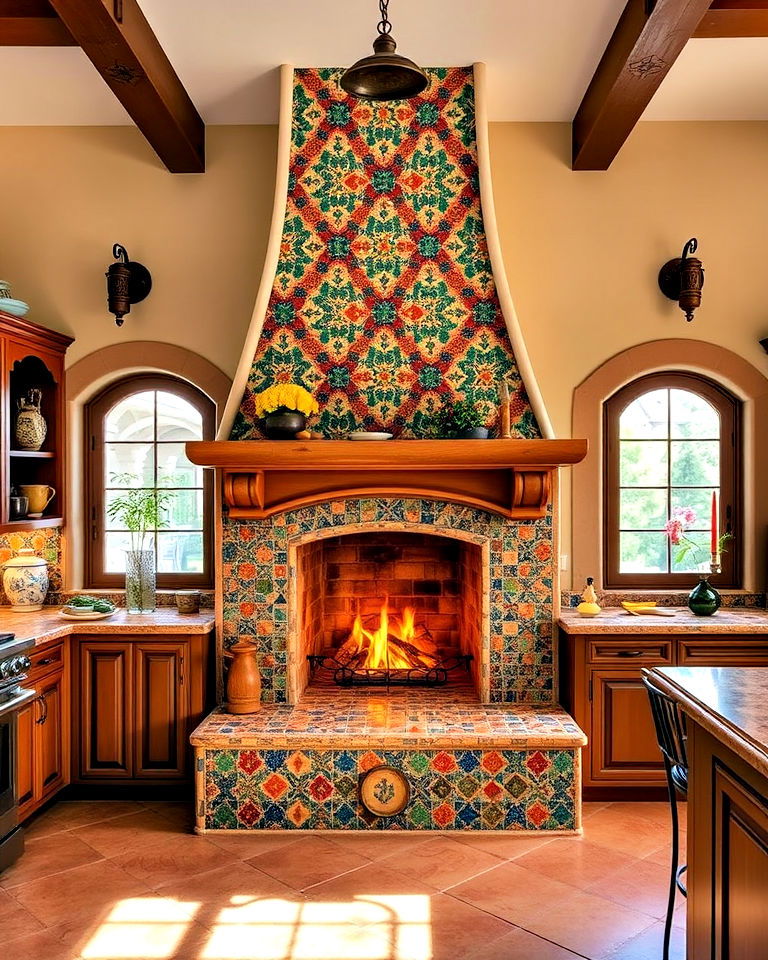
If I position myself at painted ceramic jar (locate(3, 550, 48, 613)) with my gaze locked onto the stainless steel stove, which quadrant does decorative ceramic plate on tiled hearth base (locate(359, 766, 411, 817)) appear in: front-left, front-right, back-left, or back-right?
front-left

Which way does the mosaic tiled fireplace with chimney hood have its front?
toward the camera

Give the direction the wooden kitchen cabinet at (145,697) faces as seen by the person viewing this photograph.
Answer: facing the viewer

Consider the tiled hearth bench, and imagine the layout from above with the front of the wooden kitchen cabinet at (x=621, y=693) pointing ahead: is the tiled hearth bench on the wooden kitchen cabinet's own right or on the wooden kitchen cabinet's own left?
on the wooden kitchen cabinet's own right

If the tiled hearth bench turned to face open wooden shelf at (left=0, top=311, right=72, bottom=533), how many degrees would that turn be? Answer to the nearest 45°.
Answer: approximately 135° to its right

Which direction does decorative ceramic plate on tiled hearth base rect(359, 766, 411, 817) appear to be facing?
toward the camera

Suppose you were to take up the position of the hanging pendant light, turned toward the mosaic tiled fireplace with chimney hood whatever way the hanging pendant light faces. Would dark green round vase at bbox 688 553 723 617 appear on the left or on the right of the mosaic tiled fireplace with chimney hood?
right
